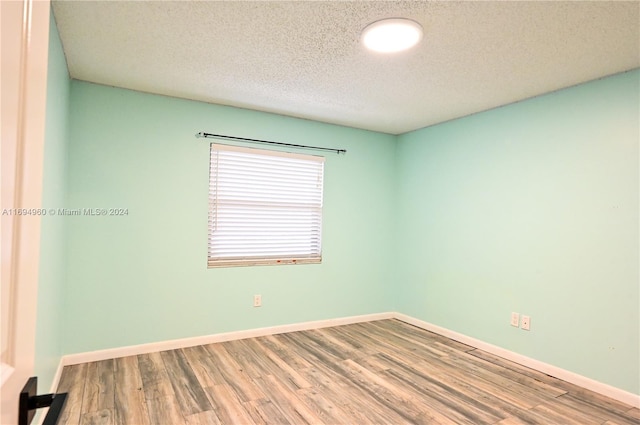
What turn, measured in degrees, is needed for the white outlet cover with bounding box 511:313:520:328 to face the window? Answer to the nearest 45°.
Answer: approximately 45° to its right

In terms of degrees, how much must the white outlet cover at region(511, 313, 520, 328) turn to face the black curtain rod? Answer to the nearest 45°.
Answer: approximately 45° to its right

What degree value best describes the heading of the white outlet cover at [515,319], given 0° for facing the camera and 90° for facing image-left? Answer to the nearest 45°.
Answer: approximately 45°
